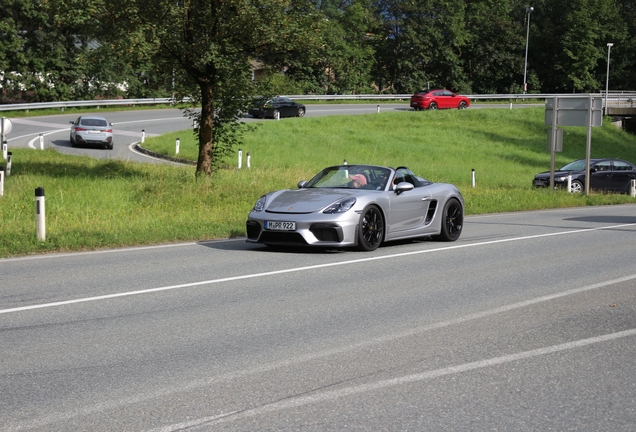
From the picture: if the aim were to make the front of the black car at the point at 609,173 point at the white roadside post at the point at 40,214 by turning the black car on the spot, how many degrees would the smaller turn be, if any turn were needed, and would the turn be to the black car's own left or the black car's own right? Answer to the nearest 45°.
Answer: approximately 45° to the black car's own left

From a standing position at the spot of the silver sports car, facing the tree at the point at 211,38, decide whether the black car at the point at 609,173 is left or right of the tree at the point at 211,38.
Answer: right

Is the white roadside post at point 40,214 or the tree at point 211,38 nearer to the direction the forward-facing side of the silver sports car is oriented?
the white roadside post

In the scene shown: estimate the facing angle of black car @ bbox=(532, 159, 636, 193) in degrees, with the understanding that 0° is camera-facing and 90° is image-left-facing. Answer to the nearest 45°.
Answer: approximately 45°

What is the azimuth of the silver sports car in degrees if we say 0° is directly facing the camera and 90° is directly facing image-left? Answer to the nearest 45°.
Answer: approximately 45°

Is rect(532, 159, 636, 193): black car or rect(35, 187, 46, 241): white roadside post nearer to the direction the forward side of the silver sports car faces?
the white roadside post

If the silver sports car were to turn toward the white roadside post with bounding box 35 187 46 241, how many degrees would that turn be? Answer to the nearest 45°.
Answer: approximately 45° to its right
